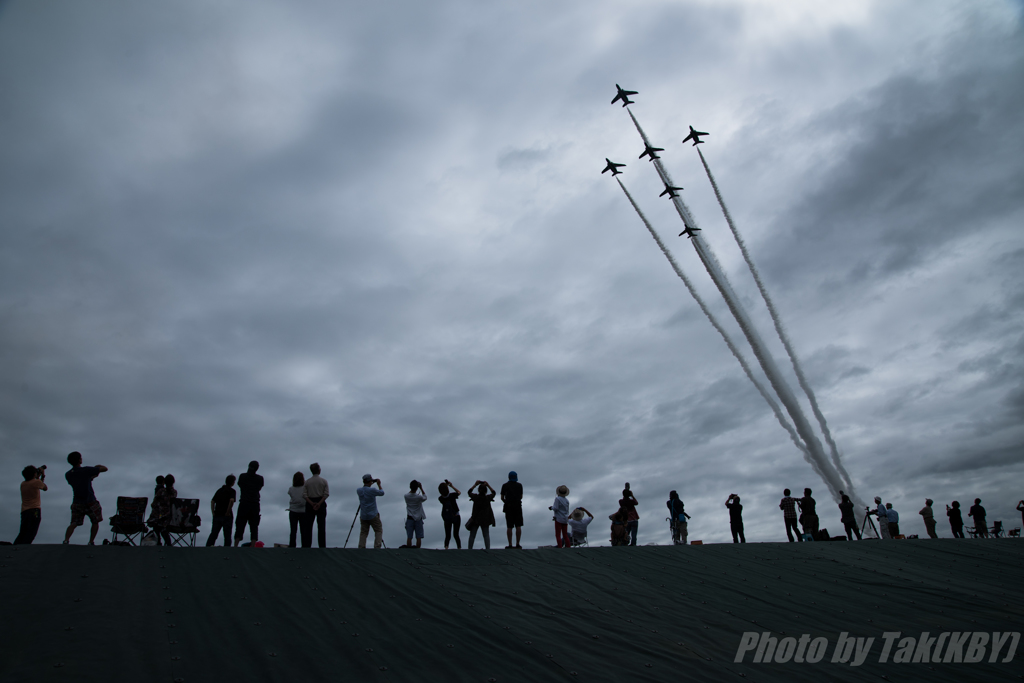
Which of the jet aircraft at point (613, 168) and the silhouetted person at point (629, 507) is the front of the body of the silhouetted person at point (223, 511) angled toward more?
the jet aircraft

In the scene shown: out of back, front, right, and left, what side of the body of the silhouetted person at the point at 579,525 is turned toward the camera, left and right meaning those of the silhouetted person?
back

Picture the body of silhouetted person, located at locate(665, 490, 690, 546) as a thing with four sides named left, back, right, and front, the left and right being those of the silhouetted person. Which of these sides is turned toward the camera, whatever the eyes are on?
back

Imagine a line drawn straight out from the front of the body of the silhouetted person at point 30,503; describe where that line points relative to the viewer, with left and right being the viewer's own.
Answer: facing away from the viewer and to the right of the viewer

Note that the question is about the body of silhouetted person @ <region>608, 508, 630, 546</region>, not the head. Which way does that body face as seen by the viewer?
away from the camera

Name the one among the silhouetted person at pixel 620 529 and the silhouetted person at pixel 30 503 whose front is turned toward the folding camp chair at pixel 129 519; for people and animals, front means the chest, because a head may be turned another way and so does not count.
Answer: the silhouetted person at pixel 30 503

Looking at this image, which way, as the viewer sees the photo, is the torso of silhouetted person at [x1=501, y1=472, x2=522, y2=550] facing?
away from the camera

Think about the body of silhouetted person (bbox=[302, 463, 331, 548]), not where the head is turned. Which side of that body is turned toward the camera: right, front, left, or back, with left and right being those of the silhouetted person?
back

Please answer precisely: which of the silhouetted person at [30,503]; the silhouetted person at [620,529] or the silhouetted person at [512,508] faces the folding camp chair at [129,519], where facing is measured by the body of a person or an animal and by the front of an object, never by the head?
the silhouetted person at [30,503]

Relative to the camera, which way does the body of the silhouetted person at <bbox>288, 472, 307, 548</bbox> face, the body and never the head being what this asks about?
away from the camera

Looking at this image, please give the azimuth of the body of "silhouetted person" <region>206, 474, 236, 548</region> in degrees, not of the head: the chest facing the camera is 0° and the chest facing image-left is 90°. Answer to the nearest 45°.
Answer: approximately 225°

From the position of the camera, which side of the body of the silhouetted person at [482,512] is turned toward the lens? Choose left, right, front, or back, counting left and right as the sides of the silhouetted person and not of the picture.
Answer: back
